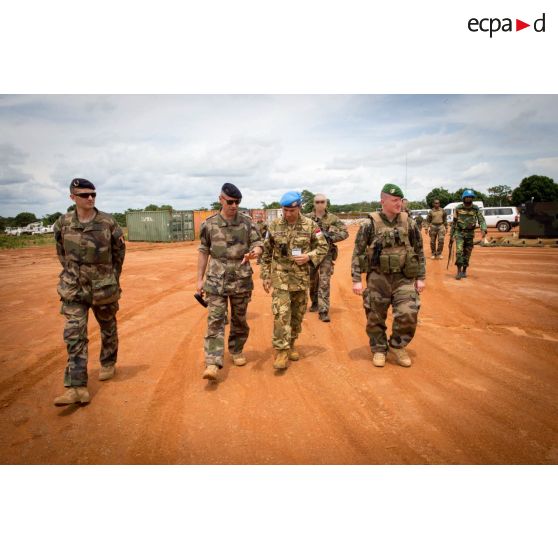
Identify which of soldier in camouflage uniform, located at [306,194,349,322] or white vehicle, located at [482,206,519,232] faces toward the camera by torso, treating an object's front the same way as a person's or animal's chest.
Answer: the soldier in camouflage uniform

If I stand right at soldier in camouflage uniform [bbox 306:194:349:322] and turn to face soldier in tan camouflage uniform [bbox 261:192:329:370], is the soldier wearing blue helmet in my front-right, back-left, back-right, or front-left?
back-left

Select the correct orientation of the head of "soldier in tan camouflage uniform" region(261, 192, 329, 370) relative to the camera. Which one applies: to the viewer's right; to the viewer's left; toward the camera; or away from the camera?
toward the camera

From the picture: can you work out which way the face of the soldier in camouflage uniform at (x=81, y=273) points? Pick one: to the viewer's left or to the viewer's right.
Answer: to the viewer's right

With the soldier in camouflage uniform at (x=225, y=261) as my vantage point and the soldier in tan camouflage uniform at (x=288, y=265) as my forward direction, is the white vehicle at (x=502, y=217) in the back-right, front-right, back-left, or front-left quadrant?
front-left

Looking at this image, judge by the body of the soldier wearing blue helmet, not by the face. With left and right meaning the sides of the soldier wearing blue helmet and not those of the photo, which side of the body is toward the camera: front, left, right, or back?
front

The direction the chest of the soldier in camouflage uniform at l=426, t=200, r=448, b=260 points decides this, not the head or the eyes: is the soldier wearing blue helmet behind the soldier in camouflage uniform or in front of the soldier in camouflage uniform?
in front

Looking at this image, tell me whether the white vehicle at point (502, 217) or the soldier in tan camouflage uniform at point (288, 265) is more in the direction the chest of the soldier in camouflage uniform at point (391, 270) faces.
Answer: the soldier in tan camouflage uniform
